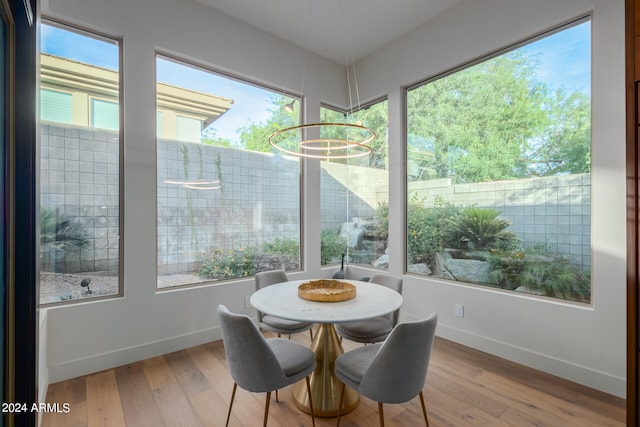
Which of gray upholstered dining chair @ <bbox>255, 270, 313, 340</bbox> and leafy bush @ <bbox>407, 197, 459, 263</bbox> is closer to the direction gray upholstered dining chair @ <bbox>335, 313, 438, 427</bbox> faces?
the gray upholstered dining chair

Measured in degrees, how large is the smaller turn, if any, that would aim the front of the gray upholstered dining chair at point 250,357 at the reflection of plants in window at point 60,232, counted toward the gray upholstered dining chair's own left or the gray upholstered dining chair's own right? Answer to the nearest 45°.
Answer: approximately 90° to the gray upholstered dining chair's own left

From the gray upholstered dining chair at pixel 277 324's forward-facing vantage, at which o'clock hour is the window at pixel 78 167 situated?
The window is roughly at 5 o'clock from the gray upholstered dining chair.

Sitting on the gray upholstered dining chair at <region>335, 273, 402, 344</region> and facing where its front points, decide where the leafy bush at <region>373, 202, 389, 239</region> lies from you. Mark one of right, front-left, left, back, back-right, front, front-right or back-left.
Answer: back-right

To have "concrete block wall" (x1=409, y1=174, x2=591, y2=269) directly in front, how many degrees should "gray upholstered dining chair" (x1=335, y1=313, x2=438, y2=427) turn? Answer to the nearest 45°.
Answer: approximately 90° to its right

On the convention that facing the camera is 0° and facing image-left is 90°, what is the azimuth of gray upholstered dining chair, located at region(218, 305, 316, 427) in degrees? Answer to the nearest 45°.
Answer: approximately 225°

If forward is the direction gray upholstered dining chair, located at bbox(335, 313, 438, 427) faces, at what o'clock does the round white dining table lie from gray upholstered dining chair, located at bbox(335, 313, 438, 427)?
The round white dining table is roughly at 12 o'clock from the gray upholstered dining chair.

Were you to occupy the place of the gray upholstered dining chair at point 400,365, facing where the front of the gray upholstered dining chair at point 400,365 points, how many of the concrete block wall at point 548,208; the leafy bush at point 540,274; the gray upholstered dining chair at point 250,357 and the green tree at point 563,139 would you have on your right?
3

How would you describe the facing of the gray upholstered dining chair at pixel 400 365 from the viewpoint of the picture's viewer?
facing away from the viewer and to the left of the viewer

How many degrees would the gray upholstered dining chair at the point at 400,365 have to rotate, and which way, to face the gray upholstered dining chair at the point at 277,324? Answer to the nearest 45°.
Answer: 0° — it already faces it

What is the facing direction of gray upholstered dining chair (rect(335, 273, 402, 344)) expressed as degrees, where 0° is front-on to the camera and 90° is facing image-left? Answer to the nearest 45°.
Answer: approximately 45°
